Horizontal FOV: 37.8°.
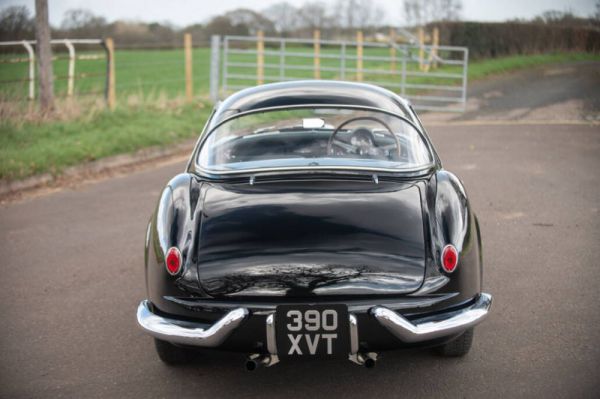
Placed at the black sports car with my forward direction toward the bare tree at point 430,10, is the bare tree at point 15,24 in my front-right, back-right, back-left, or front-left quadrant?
front-left

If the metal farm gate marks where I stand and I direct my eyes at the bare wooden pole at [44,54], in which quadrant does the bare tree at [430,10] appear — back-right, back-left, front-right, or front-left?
back-right

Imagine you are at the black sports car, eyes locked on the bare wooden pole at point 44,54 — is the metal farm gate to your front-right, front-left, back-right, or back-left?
front-right

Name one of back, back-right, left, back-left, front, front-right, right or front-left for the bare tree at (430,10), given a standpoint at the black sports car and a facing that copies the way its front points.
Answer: front

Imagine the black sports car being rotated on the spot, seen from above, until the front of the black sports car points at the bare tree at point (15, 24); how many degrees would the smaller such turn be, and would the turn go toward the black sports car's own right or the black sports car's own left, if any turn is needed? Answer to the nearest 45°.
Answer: approximately 45° to the black sports car's own left

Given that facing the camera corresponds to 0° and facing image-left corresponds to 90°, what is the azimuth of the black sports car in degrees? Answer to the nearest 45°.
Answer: approximately 180°

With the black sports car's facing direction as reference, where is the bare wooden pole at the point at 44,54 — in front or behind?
in front

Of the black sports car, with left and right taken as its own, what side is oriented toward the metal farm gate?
front
